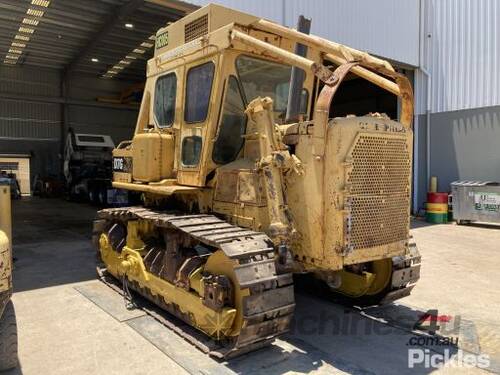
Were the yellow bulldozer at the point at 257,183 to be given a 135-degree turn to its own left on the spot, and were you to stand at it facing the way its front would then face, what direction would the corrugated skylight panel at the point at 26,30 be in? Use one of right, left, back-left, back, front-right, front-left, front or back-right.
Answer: front-left

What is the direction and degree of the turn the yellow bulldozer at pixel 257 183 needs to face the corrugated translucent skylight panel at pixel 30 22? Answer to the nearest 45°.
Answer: approximately 180°

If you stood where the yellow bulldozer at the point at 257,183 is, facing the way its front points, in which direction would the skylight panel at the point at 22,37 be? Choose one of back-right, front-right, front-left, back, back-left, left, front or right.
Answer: back

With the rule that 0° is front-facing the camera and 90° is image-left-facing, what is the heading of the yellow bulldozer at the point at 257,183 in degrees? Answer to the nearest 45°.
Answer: approximately 315°

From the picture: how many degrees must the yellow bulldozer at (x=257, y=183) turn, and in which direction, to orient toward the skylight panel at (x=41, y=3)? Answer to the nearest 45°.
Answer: approximately 180°

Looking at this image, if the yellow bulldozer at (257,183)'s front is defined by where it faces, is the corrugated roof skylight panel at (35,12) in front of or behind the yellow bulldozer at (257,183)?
behind
